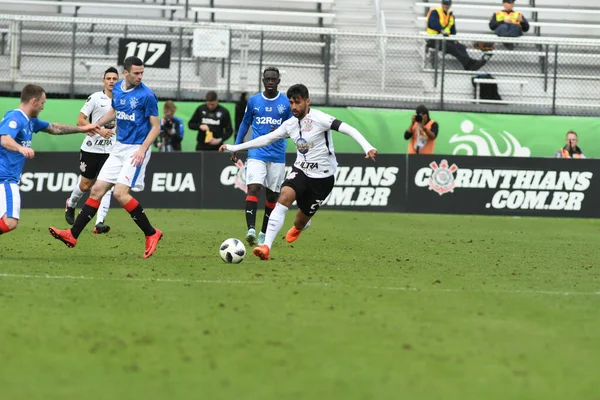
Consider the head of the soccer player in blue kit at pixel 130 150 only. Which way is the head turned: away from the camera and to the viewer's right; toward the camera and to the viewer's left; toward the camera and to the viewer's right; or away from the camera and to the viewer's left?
toward the camera and to the viewer's right

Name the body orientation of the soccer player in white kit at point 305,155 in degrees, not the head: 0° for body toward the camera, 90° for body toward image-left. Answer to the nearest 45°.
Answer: approximately 45°

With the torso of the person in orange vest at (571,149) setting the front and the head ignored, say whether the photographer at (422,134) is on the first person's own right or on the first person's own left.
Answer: on the first person's own right
